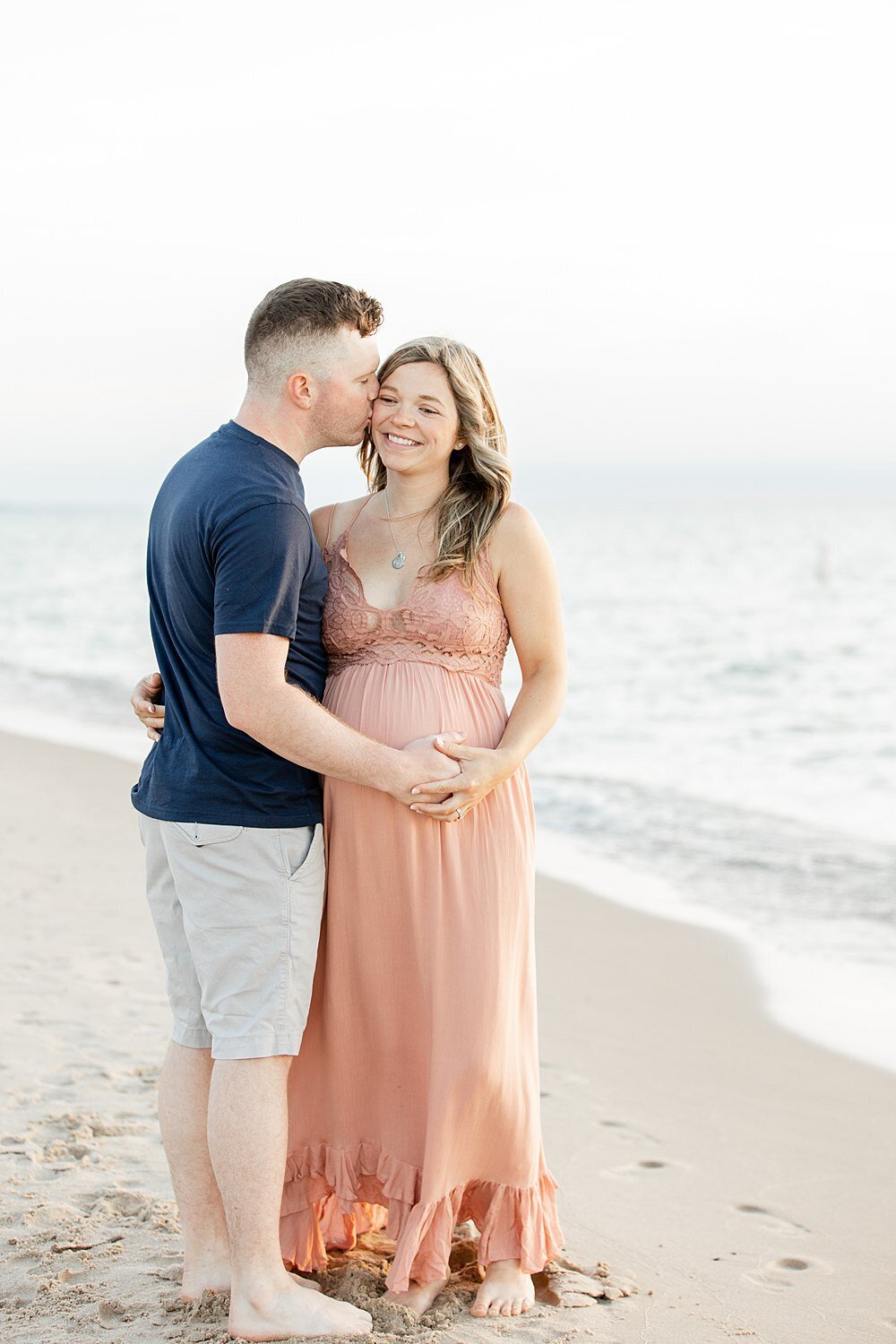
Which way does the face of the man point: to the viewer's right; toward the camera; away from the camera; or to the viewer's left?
to the viewer's right

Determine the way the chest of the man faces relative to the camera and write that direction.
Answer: to the viewer's right
